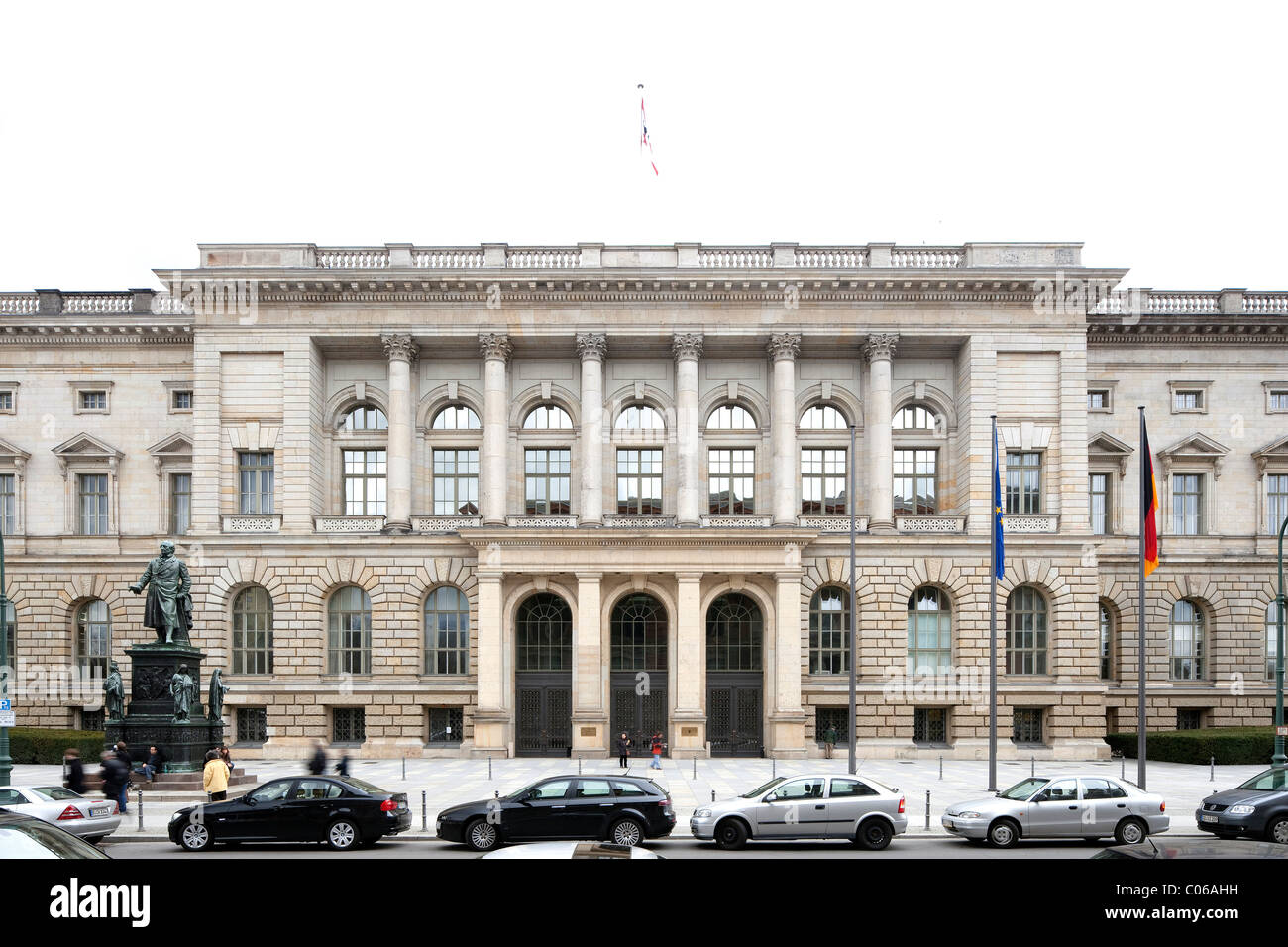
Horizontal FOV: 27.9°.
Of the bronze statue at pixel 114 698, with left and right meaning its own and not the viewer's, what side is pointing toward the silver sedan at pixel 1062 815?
left

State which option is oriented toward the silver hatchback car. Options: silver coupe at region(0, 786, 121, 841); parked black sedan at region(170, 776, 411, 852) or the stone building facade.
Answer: the stone building facade

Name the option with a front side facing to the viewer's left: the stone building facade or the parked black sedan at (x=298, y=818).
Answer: the parked black sedan

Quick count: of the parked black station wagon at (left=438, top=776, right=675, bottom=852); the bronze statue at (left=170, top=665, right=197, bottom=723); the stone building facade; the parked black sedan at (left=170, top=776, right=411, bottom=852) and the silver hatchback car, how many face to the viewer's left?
3

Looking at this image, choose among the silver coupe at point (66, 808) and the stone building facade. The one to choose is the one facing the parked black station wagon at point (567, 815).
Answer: the stone building facade

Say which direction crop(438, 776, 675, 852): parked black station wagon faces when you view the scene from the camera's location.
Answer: facing to the left of the viewer

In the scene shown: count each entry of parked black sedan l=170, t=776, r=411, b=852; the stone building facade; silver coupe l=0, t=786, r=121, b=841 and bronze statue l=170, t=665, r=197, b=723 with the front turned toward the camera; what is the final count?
2

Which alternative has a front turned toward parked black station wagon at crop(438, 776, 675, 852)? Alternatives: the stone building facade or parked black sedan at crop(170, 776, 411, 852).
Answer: the stone building facade

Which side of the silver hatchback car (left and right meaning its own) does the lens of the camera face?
left

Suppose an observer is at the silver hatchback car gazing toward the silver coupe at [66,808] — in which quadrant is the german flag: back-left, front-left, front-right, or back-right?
back-right

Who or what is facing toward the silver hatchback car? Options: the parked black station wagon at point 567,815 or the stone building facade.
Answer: the stone building facade

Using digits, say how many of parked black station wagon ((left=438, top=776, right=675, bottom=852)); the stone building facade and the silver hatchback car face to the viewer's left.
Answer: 2

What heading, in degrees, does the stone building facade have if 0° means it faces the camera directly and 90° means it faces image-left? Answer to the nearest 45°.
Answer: approximately 0°

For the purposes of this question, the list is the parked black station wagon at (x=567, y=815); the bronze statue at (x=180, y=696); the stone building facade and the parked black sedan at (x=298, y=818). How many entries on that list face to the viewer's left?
2
